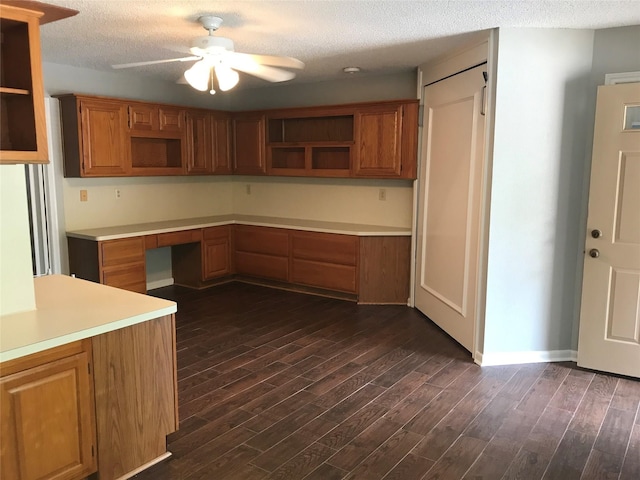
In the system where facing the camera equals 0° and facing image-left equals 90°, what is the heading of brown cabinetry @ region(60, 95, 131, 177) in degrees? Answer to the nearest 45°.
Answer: approximately 315°

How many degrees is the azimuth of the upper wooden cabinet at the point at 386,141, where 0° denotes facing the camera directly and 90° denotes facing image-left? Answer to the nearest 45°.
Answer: approximately 45°

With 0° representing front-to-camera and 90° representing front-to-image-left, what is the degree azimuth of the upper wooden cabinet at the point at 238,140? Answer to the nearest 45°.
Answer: approximately 0°

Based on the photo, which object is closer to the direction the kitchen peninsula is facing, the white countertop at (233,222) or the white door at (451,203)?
the white door

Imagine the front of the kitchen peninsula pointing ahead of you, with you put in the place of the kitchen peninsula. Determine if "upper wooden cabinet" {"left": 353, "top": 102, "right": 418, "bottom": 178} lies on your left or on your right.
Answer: on your left

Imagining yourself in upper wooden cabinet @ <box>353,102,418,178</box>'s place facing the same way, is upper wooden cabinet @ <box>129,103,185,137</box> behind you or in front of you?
in front

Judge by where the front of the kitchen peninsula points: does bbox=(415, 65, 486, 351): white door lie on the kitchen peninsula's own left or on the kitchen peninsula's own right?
on the kitchen peninsula's own left

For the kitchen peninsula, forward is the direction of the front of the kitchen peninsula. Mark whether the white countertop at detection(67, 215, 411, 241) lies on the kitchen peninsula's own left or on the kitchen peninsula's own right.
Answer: on the kitchen peninsula's own left

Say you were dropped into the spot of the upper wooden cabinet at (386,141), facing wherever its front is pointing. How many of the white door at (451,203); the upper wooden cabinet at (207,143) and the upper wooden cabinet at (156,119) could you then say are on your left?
1

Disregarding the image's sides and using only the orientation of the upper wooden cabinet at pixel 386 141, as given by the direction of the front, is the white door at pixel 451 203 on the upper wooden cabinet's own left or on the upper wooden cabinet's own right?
on the upper wooden cabinet's own left

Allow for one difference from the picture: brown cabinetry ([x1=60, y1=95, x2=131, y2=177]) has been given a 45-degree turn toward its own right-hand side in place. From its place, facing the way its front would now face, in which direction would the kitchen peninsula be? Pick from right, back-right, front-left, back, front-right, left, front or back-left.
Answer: front

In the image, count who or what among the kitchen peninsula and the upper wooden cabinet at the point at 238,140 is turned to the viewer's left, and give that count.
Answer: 0

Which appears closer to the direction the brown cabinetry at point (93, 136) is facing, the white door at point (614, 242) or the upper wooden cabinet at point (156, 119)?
the white door
